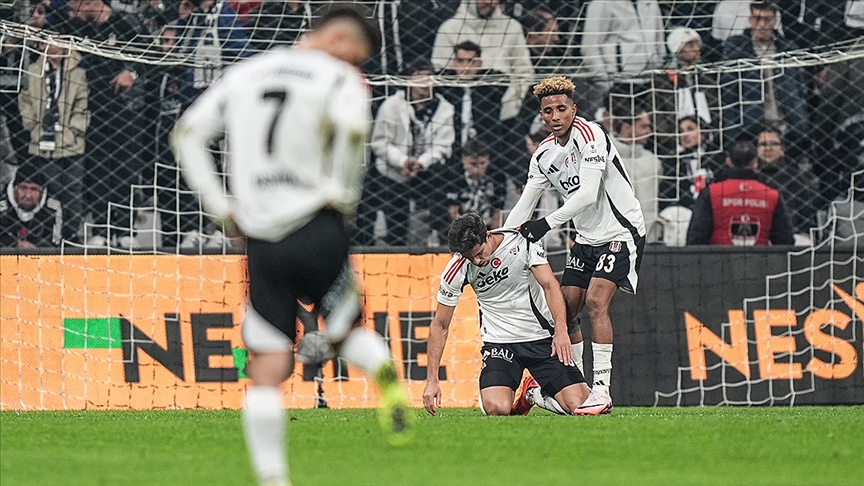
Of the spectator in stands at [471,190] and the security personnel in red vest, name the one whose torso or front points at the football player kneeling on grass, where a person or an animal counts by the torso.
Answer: the spectator in stands

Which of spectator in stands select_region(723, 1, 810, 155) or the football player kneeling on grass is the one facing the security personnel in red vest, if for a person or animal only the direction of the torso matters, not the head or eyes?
the spectator in stands

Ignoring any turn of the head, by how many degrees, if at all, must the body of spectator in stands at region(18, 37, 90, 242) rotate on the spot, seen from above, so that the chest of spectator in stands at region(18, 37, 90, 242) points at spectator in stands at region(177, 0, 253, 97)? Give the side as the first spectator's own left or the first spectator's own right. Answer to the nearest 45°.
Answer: approximately 90° to the first spectator's own left

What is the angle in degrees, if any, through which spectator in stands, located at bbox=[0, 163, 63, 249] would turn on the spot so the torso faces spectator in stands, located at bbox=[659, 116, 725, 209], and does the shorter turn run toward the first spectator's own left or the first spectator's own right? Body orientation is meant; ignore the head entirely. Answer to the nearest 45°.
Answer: approximately 90° to the first spectator's own left

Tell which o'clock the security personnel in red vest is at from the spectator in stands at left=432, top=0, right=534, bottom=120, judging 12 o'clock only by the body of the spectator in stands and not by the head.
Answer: The security personnel in red vest is roughly at 10 o'clock from the spectator in stands.

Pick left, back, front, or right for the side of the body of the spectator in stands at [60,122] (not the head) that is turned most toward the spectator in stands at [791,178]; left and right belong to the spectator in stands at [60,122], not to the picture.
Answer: left

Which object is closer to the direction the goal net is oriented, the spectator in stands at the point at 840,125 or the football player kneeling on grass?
the football player kneeling on grass

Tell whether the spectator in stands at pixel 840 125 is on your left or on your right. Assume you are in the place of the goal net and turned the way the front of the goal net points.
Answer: on your left

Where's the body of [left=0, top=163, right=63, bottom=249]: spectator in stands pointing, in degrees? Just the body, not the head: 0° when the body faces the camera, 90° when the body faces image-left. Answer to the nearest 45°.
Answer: approximately 0°

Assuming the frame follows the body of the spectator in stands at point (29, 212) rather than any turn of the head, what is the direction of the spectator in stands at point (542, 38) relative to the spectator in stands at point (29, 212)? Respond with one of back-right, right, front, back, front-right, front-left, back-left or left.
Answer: left
